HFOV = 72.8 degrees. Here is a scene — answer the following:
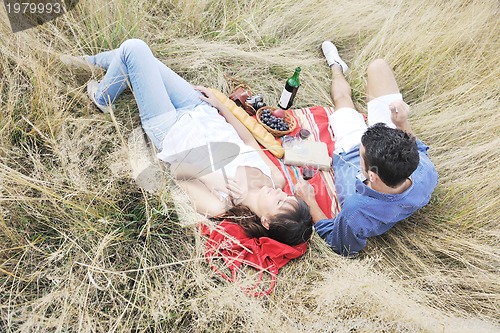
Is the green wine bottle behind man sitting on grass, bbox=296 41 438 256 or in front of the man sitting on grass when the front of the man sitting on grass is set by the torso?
in front

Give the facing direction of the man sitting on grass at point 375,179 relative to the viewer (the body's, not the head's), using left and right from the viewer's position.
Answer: facing away from the viewer and to the left of the viewer

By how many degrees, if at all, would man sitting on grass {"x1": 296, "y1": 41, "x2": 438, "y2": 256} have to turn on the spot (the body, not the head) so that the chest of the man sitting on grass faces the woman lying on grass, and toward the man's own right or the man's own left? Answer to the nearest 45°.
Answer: approximately 45° to the man's own left

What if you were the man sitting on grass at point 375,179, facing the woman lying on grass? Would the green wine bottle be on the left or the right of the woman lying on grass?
right

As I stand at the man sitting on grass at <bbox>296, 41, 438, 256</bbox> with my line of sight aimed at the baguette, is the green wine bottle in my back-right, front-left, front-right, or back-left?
front-right
